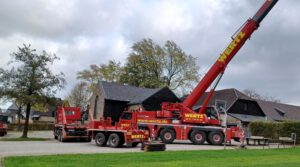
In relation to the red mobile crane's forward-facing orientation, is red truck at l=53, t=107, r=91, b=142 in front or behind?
behind

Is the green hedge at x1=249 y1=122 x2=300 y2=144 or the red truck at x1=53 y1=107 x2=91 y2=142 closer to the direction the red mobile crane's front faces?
the green hedge

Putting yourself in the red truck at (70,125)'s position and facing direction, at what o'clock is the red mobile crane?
The red mobile crane is roughly at 5 o'clock from the red truck.

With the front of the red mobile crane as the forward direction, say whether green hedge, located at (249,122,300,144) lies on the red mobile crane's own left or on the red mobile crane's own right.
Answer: on the red mobile crane's own left

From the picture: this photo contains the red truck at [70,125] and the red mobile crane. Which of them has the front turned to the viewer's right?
the red mobile crane

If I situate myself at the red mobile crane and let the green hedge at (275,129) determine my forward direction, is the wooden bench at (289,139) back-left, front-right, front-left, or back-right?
front-right

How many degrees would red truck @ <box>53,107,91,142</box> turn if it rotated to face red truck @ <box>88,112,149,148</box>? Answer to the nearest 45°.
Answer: approximately 180°

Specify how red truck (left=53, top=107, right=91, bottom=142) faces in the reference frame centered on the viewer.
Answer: facing away from the viewer and to the left of the viewer

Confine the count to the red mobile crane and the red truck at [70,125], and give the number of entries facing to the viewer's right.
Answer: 0

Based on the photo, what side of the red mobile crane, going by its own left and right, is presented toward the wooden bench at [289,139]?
front
